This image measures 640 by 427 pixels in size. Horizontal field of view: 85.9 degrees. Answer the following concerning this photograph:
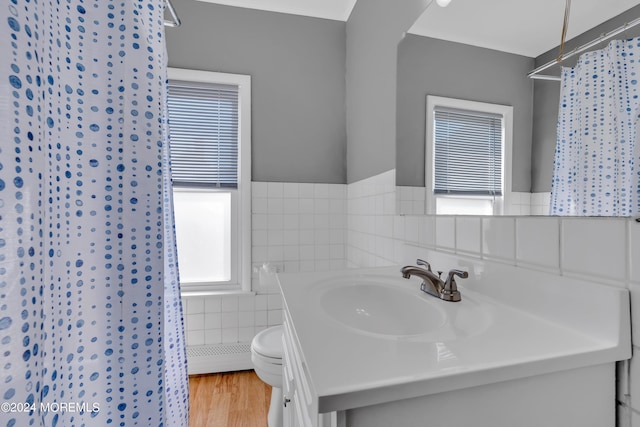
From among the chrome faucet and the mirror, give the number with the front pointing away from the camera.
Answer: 0

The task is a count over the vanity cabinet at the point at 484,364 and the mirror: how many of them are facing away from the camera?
0

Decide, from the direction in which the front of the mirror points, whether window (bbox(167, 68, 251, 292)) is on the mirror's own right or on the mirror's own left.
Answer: on the mirror's own right

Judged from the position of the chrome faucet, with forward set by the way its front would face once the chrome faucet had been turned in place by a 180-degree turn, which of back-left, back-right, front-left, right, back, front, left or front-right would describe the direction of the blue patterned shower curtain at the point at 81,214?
back

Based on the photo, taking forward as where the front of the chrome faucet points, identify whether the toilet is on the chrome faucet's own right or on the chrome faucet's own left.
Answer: on the chrome faucet's own right

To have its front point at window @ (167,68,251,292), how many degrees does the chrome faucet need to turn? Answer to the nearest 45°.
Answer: approximately 90° to its right

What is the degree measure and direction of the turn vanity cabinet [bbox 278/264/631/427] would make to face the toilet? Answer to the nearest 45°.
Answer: approximately 90° to its right

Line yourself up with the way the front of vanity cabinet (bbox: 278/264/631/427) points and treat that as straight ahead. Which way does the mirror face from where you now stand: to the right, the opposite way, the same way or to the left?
the same way

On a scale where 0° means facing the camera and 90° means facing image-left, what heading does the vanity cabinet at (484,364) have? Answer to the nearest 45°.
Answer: approximately 45°

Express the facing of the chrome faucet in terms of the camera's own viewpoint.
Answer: facing the viewer and to the left of the viewer

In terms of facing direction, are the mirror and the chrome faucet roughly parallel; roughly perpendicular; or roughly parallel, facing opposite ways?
roughly parallel
